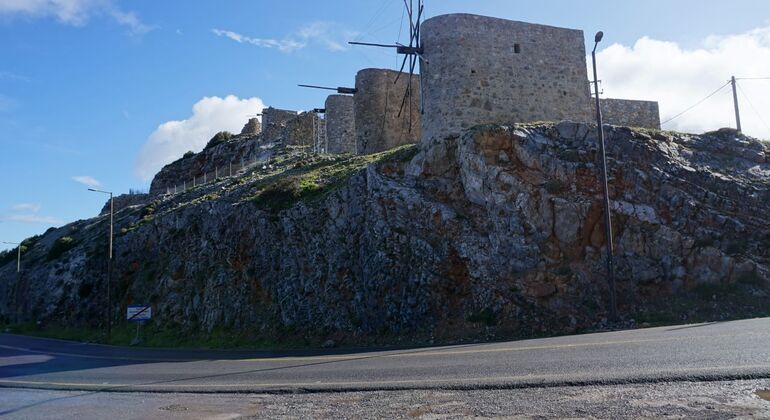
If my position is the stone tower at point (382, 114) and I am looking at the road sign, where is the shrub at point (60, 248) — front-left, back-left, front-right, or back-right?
front-right

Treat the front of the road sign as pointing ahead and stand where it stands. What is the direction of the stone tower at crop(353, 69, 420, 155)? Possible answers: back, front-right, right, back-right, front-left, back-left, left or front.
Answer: left

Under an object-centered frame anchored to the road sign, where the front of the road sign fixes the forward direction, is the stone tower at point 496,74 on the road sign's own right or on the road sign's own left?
on the road sign's own left

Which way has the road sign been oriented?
toward the camera

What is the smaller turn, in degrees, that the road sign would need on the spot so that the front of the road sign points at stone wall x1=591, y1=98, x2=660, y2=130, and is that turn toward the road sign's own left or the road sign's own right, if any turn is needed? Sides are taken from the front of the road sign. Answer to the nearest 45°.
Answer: approximately 90° to the road sign's own left

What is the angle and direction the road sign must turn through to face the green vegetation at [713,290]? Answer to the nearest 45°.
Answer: approximately 45° to its left

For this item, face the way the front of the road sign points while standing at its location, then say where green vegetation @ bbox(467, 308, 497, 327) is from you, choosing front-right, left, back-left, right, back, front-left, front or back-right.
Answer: front-left

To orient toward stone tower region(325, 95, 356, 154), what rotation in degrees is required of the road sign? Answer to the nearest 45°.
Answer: approximately 135° to its left

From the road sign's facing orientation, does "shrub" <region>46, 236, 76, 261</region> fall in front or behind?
behind
